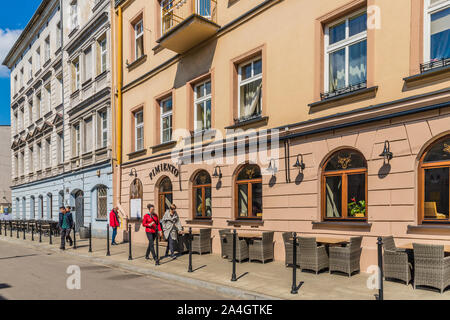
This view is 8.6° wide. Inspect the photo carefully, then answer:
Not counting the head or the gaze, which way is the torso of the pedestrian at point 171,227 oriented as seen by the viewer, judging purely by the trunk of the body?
toward the camera

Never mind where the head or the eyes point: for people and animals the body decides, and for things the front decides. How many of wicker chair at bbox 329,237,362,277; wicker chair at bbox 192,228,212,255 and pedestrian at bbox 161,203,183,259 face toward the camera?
1

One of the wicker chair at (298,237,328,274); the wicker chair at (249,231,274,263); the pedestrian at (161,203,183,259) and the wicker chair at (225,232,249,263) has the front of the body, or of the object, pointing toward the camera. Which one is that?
the pedestrian

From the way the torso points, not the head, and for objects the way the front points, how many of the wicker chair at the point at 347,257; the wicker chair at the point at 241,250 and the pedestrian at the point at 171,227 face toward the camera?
1

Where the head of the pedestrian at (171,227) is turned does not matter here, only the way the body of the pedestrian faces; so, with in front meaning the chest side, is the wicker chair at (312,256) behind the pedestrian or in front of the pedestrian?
in front

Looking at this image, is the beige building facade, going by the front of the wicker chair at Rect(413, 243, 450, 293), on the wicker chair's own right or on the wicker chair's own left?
on the wicker chair's own left

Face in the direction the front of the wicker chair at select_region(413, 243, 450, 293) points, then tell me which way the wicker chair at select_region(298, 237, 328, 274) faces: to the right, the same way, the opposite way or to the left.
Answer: the same way

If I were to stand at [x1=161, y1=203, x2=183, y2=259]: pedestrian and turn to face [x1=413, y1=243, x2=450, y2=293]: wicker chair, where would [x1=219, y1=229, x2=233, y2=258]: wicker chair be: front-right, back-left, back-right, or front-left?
front-left
